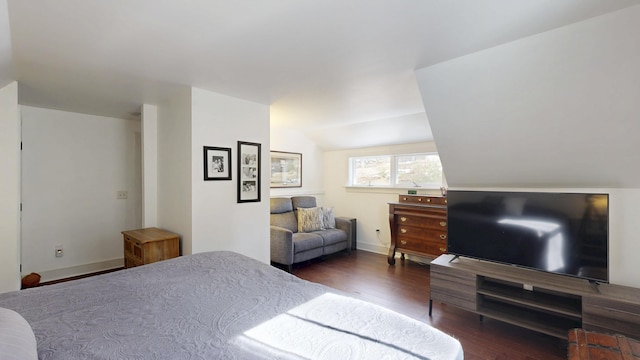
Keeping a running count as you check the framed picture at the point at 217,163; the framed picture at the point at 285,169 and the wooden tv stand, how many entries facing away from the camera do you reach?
0

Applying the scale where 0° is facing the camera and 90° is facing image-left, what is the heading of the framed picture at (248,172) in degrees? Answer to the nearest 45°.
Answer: approximately 315°

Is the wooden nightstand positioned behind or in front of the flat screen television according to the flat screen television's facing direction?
in front

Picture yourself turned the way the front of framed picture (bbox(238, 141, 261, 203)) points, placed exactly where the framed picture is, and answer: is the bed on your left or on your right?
on your right

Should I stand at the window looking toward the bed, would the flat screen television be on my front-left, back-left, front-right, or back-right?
front-left

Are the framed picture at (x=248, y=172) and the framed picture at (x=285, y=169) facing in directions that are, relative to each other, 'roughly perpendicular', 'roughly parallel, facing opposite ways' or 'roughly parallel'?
roughly parallel

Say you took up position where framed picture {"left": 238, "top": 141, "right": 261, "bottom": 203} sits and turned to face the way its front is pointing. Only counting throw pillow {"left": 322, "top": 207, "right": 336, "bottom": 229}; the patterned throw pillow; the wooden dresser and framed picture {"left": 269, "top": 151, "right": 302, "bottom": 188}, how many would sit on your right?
0

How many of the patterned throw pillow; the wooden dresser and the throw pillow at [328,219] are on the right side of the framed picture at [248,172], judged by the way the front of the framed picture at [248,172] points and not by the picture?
0

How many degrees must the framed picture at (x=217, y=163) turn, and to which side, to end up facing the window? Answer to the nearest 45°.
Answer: approximately 45° to its left

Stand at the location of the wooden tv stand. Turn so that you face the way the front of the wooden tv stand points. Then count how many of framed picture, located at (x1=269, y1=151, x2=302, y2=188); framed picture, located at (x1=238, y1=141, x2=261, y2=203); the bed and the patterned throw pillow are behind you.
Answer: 0

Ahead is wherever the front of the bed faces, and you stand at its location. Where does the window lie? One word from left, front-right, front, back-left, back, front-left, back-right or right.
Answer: front

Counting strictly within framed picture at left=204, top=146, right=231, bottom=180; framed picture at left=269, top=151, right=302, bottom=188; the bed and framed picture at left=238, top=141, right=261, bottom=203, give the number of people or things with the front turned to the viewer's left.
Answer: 0

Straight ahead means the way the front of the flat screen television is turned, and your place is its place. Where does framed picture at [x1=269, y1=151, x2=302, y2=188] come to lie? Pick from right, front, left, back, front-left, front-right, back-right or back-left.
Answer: front-right

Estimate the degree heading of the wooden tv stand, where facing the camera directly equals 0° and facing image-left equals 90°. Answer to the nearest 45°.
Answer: approximately 45°

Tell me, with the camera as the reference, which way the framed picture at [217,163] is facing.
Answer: facing the viewer and to the right of the viewer

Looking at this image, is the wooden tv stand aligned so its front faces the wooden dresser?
no

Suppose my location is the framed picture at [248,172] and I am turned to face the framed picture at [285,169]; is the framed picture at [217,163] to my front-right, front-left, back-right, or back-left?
back-left

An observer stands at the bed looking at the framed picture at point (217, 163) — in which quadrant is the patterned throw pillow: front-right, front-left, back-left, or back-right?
front-right

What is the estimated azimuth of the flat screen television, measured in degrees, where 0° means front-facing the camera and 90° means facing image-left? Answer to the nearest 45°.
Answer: approximately 45°

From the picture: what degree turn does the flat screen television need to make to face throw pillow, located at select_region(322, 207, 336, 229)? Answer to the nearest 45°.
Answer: approximately 45° to its right
